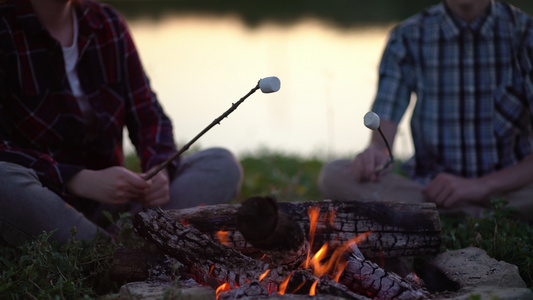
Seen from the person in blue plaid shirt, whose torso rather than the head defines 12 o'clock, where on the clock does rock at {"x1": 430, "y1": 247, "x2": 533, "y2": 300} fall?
The rock is roughly at 12 o'clock from the person in blue plaid shirt.

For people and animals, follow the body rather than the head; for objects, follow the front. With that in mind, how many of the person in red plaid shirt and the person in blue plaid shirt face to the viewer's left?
0

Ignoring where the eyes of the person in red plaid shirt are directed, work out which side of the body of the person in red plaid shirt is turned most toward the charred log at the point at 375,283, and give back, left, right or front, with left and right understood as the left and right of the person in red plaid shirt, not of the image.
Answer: front

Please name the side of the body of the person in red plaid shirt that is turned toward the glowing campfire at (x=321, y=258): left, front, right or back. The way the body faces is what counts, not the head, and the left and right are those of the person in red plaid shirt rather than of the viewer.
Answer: front

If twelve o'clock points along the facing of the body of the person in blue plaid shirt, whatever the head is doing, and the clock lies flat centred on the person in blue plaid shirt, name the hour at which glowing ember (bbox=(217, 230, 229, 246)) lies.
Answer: The glowing ember is roughly at 1 o'clock from the person in blue plaid shirt.

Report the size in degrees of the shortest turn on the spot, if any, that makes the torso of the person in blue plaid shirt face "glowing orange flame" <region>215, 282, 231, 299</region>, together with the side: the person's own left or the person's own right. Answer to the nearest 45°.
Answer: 0° — they already face it

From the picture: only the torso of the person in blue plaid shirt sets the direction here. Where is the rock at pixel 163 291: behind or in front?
in front

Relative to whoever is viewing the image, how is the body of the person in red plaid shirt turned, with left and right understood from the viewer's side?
facing the viewer and to the right of the viewer

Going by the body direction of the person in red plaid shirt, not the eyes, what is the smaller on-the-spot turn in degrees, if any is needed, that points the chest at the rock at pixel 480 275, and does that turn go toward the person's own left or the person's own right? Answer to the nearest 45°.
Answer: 0° — they already face it

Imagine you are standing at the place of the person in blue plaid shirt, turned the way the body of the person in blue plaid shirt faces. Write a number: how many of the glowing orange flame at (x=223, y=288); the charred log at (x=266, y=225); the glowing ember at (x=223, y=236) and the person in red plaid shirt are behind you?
0

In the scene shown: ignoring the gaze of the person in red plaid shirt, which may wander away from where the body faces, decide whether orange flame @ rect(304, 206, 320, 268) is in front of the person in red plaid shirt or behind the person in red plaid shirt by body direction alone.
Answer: in front

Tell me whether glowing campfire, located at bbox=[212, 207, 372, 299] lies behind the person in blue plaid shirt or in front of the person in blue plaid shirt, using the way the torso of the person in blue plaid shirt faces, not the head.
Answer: in front

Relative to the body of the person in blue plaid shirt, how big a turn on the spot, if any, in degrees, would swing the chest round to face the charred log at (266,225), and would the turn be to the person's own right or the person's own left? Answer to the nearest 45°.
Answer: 0° — they already face it

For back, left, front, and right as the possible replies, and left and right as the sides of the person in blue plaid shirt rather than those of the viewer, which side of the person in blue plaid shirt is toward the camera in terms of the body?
front
